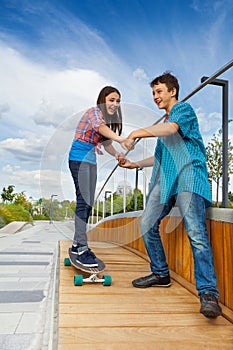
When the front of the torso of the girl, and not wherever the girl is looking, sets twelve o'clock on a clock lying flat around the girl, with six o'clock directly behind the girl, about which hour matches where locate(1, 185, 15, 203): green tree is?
The green tree is roughly at 7 o'clock from the girl.

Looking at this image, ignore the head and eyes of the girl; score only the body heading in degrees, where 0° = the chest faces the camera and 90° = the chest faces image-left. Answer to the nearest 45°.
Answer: approximately 315°

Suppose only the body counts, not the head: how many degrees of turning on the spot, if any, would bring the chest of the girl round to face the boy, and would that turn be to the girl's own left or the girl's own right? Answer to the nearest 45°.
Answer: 0° — they already face them

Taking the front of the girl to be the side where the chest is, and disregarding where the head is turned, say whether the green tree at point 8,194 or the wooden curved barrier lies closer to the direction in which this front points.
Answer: the wooden curved barrier

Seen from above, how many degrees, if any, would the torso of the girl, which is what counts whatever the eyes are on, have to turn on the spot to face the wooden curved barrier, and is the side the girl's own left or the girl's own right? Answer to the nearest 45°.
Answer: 0° — they already face it
